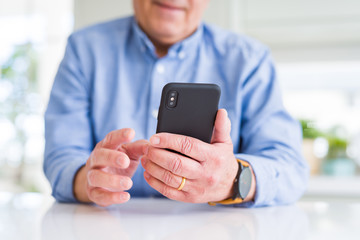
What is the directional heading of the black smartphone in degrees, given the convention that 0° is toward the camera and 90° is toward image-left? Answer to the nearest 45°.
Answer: approximately 180°

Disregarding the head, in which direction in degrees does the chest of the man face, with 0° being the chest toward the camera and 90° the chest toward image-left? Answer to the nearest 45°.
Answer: approximately 0°
